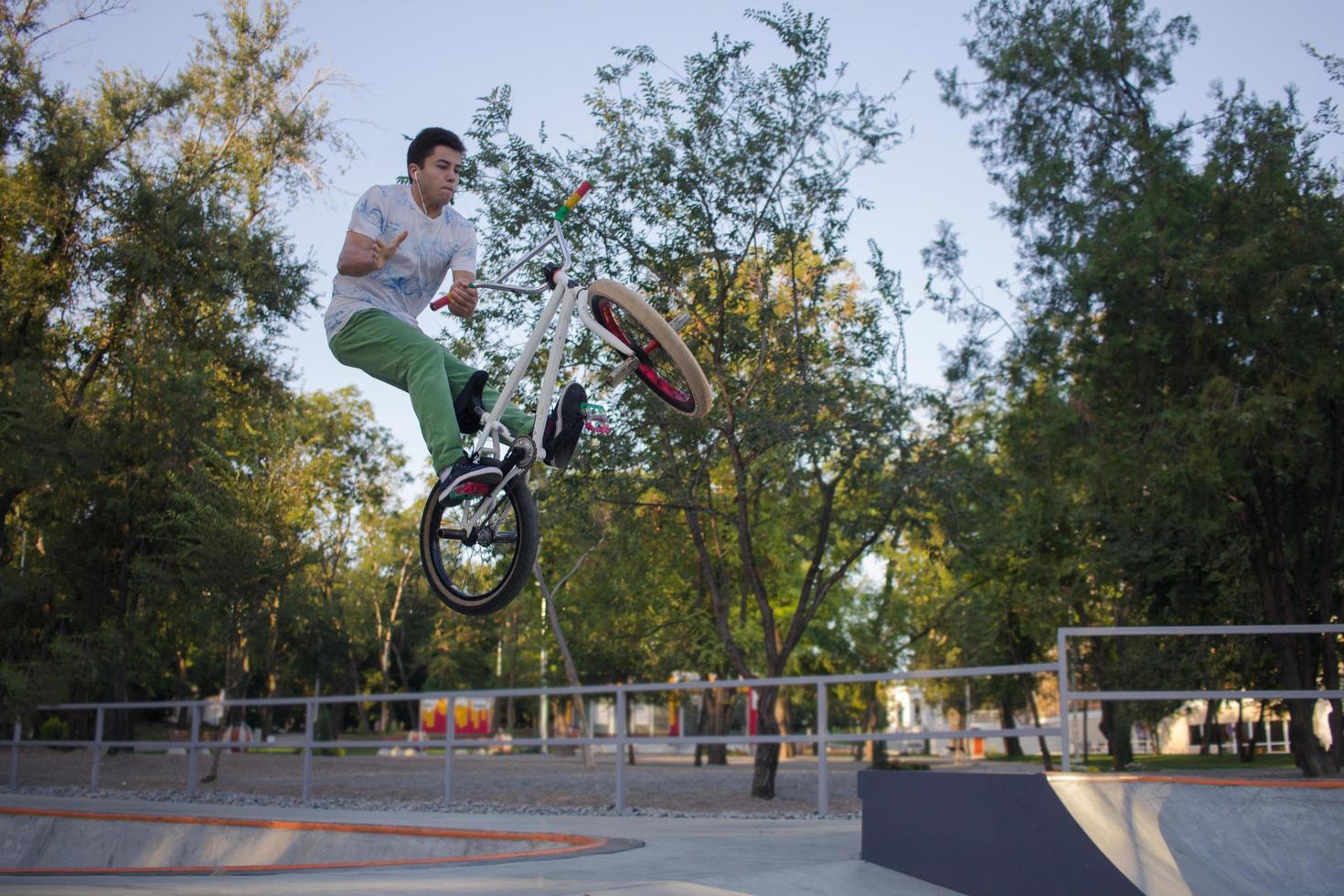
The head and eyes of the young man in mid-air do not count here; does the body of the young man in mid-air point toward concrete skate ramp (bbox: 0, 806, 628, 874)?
no

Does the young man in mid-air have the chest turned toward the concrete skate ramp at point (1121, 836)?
no

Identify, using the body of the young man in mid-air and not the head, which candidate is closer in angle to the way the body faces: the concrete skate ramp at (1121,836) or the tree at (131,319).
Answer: the concrete skate ramp

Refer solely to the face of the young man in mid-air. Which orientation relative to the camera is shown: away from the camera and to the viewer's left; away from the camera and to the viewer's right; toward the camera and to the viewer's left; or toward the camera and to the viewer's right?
toward the camera and to the viewer's right

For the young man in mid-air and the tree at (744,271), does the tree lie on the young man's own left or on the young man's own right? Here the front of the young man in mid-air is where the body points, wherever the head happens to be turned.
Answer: on the young man's own left

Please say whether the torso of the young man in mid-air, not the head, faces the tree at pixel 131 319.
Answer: no

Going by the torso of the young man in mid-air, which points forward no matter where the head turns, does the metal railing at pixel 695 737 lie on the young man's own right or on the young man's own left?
on the young man's own left

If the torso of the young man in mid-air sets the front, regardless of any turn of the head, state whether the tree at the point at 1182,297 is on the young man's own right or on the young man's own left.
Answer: on the young man's own left

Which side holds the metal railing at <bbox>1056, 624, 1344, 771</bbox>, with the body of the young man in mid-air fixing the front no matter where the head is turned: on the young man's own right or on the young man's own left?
on the young man's own left

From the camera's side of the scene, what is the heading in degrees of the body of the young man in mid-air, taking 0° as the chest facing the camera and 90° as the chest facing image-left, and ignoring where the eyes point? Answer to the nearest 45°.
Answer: approximately 315°

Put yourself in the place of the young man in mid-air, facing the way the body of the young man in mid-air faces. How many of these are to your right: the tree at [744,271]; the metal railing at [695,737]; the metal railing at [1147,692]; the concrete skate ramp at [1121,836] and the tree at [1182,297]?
0

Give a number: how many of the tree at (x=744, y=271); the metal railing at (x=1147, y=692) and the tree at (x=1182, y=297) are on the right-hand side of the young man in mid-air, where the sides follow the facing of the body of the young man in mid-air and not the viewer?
0
